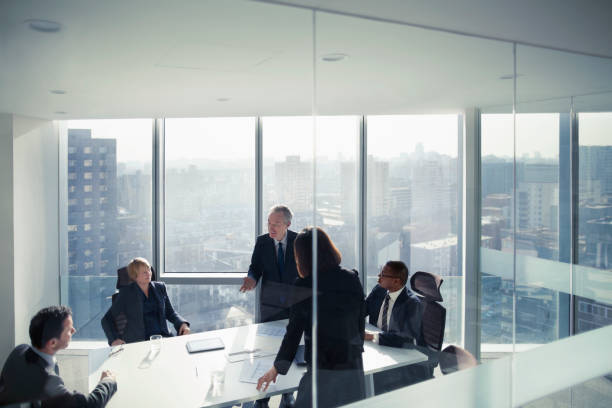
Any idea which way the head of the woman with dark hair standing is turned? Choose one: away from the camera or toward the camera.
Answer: away from the camera

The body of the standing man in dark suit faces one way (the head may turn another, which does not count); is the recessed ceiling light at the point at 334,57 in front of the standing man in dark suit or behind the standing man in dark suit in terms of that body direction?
in front

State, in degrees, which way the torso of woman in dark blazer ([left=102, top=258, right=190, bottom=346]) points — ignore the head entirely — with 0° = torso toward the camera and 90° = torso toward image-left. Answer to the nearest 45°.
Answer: approximately 315°

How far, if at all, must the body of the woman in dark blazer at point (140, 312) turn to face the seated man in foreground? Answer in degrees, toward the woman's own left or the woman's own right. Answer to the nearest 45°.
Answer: approximately 45° to the woman's own right

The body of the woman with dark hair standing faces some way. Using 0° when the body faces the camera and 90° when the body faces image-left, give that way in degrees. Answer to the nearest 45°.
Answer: approximately 135°

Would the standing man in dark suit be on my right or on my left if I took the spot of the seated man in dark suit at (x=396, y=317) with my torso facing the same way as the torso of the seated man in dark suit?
on my right

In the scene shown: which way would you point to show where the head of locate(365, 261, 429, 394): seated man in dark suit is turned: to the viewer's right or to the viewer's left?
to the viewer's left

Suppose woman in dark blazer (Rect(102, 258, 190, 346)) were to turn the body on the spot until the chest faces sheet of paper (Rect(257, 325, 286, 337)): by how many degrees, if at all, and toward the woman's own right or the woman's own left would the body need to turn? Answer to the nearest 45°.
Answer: approximately 45° to the woman's own left
